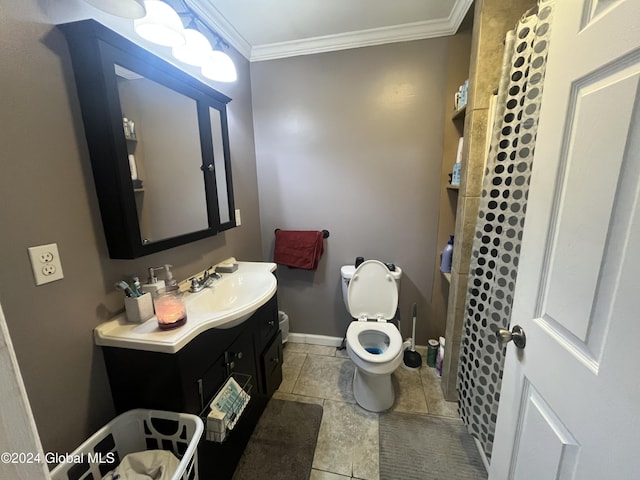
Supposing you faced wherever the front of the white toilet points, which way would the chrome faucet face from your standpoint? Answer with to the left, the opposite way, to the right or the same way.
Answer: to the left

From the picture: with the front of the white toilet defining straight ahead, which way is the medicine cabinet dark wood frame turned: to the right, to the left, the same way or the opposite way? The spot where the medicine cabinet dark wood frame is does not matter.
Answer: to the left

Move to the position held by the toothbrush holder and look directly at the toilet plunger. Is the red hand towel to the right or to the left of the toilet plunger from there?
left

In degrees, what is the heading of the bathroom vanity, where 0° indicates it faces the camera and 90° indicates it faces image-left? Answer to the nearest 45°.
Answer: approximately 315°

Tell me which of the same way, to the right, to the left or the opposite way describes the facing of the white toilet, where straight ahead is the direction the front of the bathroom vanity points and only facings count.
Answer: to the right
